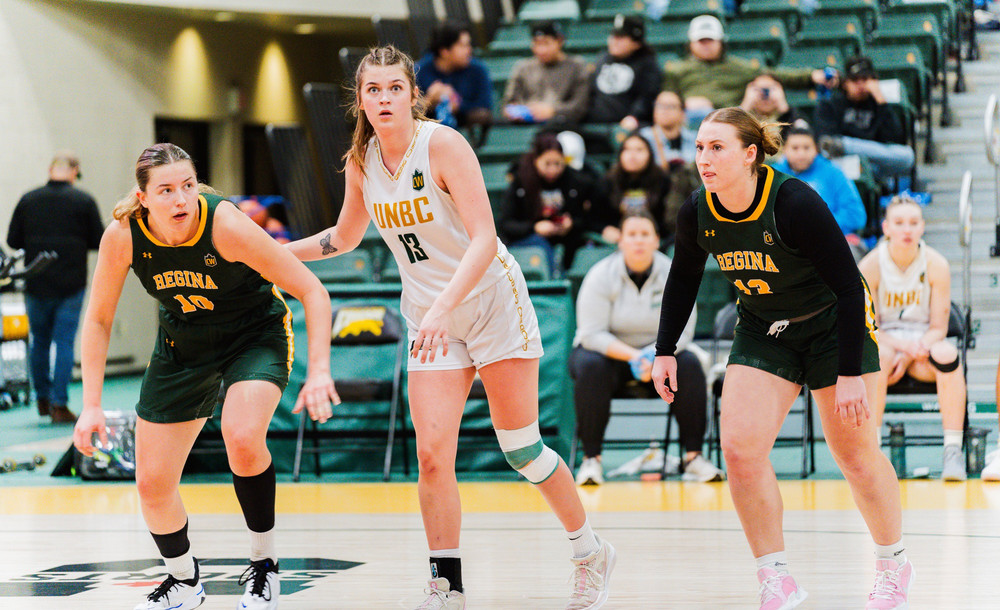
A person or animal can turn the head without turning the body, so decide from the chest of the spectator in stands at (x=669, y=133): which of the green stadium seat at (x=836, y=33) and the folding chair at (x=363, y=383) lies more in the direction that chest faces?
the folding chair

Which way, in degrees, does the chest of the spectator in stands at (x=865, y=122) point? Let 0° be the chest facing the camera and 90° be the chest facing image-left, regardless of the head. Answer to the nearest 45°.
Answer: approximately 0°

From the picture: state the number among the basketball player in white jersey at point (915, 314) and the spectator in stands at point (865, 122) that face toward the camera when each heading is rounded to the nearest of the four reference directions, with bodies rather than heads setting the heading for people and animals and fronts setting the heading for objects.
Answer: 2

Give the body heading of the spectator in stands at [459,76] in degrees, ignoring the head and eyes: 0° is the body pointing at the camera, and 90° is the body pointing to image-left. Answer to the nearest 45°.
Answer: approximately 315°

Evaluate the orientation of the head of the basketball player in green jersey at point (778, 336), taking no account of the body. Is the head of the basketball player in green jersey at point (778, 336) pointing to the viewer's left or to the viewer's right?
to the viewer's left

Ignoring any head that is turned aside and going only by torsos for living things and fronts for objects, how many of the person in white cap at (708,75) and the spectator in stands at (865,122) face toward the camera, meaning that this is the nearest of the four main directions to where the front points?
2

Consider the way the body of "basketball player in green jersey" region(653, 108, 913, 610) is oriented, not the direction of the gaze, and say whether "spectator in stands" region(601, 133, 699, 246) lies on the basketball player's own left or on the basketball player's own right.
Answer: on the basketball player's own right

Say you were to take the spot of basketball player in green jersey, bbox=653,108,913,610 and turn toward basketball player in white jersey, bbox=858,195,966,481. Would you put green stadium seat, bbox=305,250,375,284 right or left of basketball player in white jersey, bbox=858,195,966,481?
left

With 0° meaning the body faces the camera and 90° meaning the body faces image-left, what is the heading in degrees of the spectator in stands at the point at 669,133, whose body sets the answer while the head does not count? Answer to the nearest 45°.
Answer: approximately 0°
